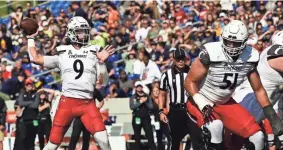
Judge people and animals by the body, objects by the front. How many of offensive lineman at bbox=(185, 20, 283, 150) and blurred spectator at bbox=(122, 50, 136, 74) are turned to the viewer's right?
0

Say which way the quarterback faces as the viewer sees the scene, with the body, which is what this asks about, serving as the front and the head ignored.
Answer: toward the camera

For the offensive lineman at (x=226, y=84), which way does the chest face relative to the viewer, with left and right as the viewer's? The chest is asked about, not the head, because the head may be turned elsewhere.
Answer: facing the viewer

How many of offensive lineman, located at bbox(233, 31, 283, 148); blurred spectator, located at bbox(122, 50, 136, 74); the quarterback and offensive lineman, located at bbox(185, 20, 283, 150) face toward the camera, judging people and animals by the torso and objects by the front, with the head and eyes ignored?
3
